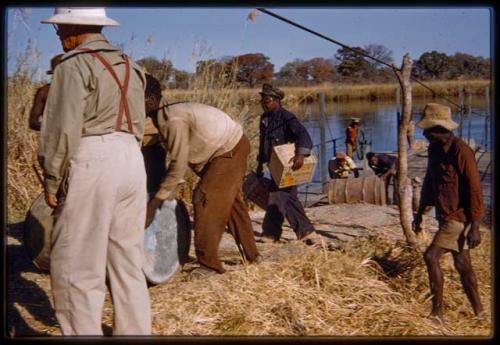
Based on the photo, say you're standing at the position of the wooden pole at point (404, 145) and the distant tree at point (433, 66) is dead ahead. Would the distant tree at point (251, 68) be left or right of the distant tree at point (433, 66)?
left

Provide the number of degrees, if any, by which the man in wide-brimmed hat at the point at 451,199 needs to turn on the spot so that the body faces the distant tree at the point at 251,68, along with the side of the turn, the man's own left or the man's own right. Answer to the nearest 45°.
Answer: approximately 90° to the man's own right

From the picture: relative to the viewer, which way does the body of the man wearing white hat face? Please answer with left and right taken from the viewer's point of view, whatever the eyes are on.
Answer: facing away from the viewer and to the left of the viewer

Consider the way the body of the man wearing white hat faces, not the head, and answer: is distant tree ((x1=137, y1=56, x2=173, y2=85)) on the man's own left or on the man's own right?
on the man's own right

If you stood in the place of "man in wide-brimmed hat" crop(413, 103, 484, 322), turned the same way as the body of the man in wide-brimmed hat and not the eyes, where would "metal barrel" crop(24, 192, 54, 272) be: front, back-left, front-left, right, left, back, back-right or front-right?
front-right

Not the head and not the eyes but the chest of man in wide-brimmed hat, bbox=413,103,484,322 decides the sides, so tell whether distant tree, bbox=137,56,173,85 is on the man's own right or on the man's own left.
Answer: on the man's own right

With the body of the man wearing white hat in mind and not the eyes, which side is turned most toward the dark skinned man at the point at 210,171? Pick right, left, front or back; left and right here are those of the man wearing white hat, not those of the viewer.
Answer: right

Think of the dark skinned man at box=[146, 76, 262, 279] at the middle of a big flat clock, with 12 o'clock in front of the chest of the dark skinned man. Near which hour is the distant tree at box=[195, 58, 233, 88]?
The distant tree is roughly at 3 o'clock from the dark skinned man.

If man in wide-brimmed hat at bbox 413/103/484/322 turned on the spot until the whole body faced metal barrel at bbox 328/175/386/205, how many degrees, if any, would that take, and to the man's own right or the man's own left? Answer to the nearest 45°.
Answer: approximately 135° to the man's own right

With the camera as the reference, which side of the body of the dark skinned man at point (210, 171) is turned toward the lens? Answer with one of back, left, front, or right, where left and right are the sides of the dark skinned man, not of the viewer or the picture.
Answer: left

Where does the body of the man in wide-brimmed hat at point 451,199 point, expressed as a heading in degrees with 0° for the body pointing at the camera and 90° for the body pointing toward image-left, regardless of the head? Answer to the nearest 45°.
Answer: approximately 45°

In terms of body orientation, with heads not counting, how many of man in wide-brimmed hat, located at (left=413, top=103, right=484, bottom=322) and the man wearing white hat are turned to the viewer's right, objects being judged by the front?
0

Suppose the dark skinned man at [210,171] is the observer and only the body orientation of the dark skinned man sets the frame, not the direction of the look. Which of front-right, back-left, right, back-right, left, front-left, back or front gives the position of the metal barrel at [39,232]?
front

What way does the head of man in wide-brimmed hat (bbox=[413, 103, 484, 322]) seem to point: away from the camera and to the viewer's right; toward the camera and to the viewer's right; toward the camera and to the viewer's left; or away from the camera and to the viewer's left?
toward the camera and to the viewer's left

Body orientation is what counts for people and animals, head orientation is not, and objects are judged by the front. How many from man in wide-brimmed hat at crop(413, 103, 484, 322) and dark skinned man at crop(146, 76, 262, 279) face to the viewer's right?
0

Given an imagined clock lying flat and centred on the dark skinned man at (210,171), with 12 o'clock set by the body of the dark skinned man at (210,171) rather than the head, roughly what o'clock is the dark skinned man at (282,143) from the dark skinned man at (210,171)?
the dark skinned man at (282,143) is roughly at 4 o'clock from the dark skinned man at (210,171).

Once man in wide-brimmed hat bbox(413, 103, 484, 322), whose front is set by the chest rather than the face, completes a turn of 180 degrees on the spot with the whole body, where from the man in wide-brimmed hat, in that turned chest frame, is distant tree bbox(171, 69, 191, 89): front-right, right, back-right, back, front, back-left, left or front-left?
left

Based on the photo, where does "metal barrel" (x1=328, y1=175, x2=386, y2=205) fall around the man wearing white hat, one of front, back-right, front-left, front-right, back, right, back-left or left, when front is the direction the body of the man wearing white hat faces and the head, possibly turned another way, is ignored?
right
